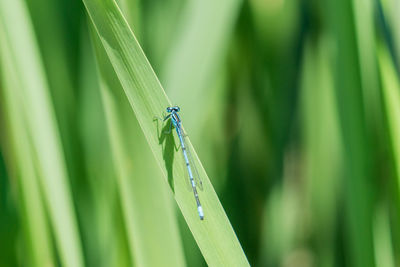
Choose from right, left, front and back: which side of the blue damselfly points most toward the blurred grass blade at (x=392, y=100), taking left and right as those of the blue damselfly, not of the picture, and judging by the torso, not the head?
right

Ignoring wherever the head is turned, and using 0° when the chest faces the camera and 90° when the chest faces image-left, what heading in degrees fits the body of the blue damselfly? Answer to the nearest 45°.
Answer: approximately 180°
